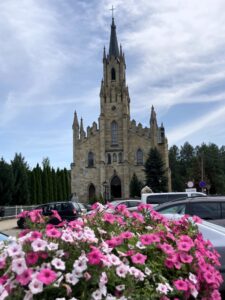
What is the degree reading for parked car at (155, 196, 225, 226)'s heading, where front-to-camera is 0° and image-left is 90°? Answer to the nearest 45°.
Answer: approximately 90°

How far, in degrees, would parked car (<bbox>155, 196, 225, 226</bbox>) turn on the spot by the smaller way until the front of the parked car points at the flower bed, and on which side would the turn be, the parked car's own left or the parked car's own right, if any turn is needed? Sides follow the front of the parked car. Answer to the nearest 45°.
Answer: approximately 90° to the parked car's own left

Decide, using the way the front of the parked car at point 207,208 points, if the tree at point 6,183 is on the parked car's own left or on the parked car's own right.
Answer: on the parked car's own right

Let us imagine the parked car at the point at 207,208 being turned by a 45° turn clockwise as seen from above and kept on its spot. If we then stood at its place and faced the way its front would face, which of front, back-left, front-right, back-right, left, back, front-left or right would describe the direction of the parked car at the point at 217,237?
back-left
